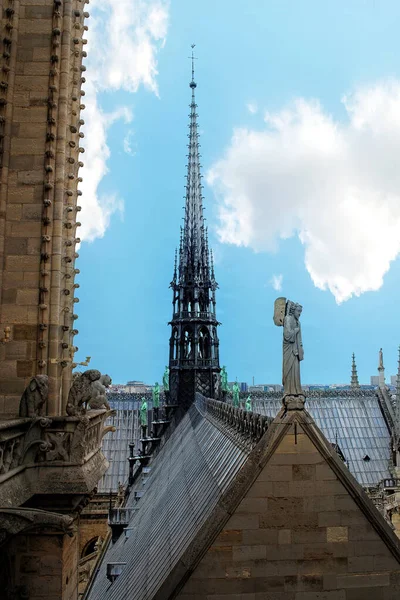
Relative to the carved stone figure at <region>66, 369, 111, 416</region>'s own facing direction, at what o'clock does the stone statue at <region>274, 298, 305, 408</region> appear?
The stone statue is roughly at 12 o'clock from the carved stone figure.

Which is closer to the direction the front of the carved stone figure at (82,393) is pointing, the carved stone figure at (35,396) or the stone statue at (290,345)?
the stone statue

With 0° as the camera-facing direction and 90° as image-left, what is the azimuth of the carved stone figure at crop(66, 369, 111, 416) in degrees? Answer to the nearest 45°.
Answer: approximately 270°

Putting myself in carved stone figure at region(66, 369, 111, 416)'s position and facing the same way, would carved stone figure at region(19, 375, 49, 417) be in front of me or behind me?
behind
